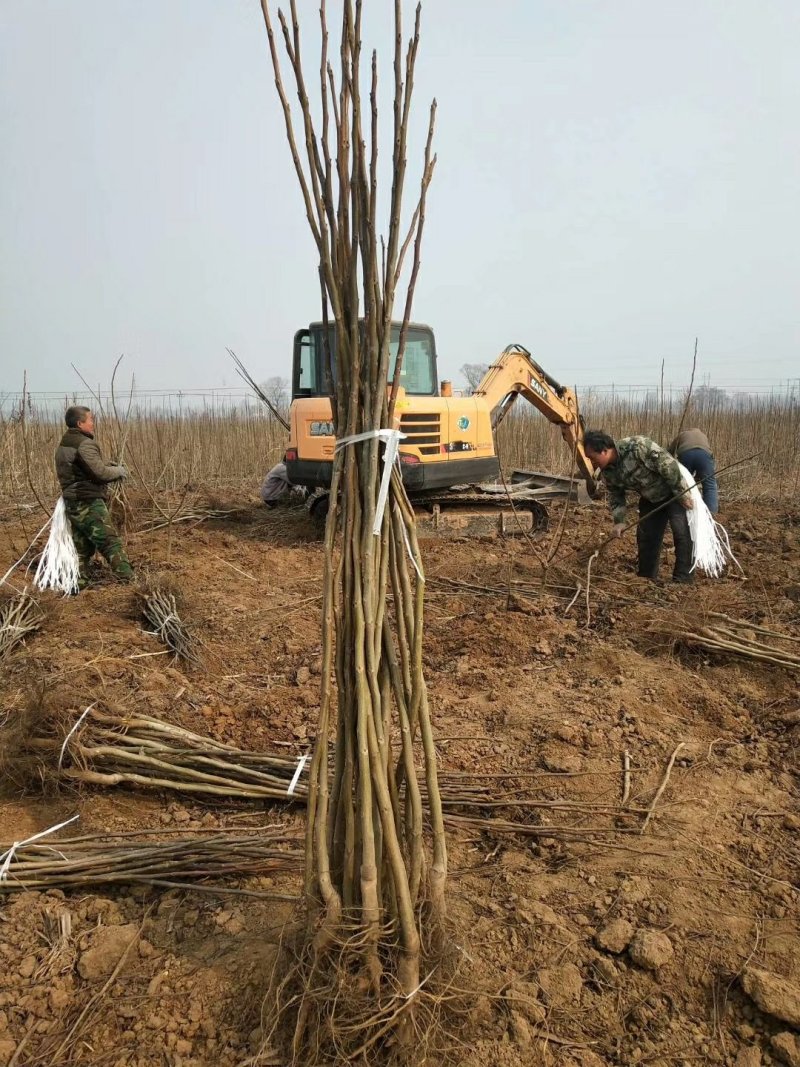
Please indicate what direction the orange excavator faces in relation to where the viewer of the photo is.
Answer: facing away from the viewer and to the right of the viewer

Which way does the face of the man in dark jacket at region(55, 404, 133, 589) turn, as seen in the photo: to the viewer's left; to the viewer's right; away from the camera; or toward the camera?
to the viewer's right

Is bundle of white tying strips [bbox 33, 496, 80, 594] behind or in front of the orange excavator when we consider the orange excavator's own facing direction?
behind

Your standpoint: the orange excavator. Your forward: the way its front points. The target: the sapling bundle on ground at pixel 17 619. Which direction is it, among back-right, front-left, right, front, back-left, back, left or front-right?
back

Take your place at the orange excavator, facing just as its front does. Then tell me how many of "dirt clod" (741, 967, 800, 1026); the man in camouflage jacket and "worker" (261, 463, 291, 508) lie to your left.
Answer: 1

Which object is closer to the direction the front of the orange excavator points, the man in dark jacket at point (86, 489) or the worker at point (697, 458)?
the worker

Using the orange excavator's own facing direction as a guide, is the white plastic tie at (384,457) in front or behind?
behind

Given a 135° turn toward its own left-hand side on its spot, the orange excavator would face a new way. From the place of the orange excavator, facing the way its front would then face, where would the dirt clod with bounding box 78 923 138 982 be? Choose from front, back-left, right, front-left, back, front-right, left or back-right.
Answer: left

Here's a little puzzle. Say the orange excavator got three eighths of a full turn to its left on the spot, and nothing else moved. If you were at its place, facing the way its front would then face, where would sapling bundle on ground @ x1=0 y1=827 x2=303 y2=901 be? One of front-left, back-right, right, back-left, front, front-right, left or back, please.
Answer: left
